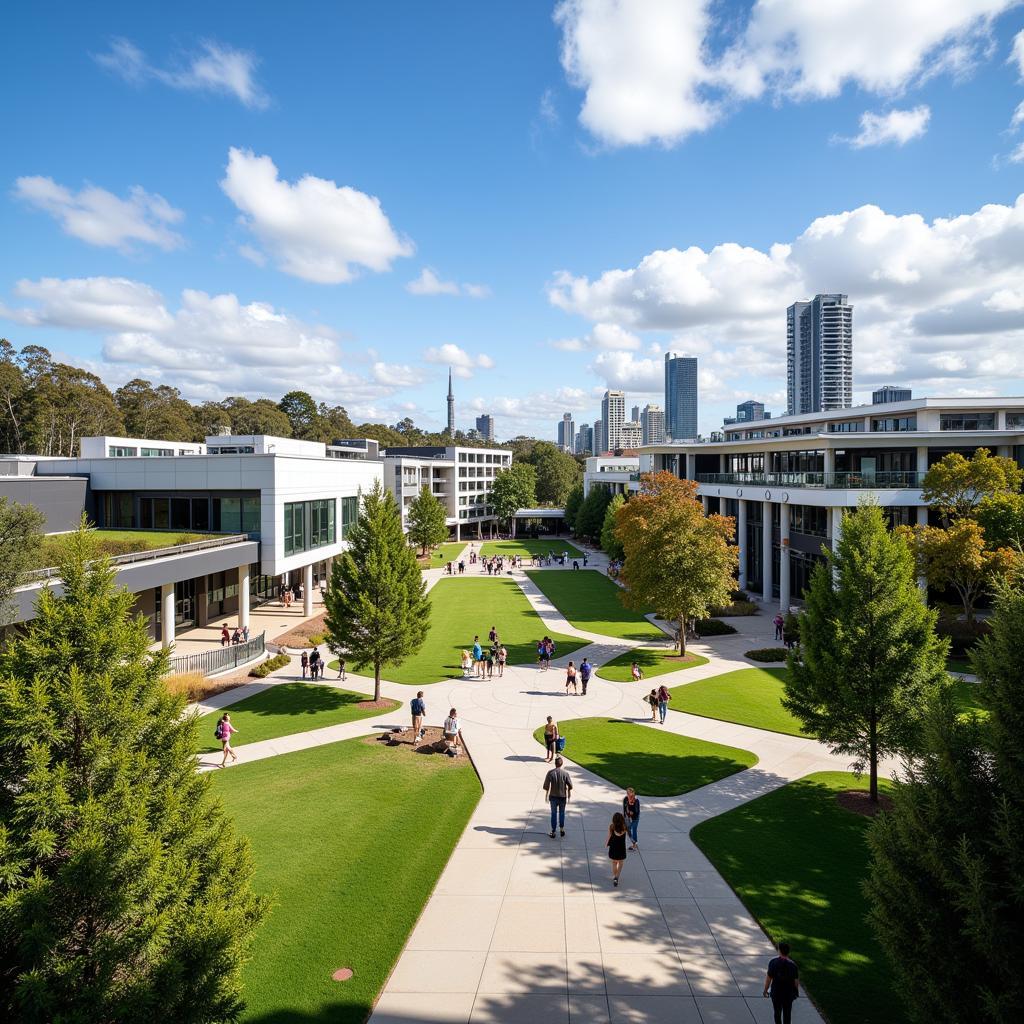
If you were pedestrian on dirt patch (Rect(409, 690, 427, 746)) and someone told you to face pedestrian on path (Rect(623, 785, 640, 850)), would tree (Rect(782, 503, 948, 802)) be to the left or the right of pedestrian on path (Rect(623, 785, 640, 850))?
left

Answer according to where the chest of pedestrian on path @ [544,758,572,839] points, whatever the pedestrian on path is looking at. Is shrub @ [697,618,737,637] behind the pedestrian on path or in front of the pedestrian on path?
in front

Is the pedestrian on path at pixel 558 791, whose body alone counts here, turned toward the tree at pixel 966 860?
no

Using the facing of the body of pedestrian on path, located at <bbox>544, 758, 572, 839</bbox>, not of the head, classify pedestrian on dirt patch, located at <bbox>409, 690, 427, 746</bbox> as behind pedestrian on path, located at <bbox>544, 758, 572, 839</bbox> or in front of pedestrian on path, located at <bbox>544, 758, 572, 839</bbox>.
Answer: in front

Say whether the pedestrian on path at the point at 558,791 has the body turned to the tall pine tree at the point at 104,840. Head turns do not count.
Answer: no

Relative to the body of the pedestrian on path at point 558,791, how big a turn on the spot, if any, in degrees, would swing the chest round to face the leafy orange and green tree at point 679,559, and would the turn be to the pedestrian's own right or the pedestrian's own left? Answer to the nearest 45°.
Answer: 0° — they already face it

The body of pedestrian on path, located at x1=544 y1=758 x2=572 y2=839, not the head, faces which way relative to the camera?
away from the camera

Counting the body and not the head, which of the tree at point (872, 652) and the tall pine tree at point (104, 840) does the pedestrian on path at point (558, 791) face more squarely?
the tree
